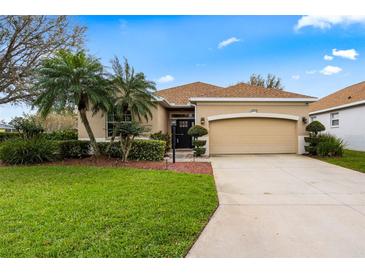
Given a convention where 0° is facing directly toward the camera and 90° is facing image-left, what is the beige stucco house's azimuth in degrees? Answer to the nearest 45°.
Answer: approximately 0°

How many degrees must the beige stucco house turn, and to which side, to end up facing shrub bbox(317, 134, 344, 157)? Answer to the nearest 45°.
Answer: approximately 90° to its left

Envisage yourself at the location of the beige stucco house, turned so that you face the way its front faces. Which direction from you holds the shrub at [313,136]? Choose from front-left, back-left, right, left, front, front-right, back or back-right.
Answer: left

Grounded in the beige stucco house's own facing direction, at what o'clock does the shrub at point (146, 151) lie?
The shrub is roughly at 2 o'clock from the beige stucco house.

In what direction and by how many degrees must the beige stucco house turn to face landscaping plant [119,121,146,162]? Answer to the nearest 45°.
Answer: approximately 45° to its right

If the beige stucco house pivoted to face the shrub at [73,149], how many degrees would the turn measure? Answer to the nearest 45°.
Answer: approximately 90° to its right

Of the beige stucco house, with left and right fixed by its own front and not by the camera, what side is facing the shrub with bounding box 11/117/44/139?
right

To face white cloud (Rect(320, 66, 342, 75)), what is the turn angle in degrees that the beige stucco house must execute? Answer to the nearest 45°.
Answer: approximately 135° to its left
